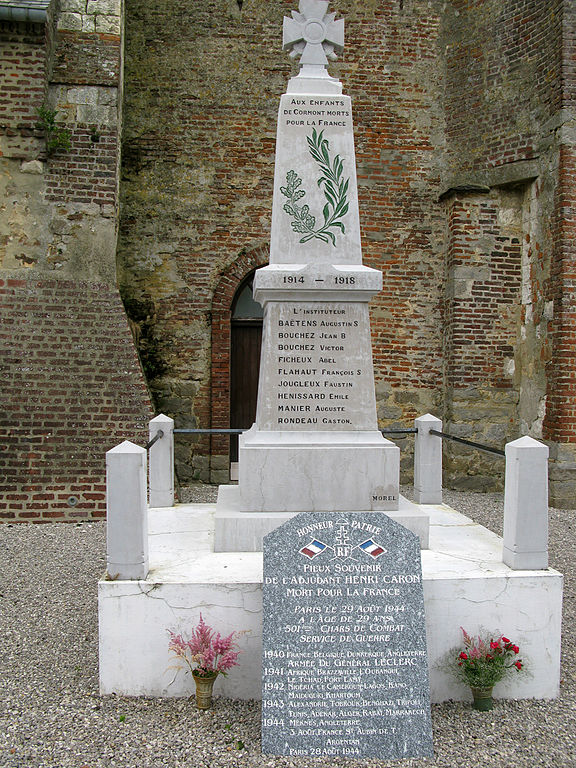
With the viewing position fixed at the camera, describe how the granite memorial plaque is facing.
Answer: facing the viewer

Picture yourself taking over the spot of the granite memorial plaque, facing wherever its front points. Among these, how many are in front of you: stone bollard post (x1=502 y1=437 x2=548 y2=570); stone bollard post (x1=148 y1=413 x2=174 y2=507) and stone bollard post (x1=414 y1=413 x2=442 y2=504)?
0

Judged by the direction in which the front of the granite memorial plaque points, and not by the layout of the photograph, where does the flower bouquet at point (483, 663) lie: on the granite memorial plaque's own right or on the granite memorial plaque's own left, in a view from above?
on the granite memorial plaque's own left

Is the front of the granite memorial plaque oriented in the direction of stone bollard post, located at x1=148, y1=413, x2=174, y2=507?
no

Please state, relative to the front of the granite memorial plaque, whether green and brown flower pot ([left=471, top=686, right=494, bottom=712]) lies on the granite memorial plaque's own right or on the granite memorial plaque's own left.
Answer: on the granite memorial plaque's own left

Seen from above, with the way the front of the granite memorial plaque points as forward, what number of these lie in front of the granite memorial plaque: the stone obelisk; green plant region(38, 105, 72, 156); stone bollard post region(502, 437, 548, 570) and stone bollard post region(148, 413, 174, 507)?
0

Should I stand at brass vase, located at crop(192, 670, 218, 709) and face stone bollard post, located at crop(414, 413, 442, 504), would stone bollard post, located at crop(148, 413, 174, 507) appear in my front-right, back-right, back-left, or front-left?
front-left

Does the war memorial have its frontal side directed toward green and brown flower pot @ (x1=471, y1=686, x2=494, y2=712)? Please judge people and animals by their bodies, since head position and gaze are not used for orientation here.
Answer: no

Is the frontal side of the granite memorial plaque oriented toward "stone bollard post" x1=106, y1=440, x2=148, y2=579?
no

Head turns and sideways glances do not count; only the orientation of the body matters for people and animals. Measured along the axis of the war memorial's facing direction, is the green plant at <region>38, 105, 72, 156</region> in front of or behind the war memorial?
behind
